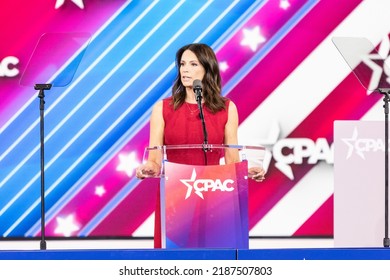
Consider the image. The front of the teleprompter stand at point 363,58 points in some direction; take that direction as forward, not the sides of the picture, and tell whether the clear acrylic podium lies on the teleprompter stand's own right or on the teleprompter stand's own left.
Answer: on the teleprompter stand's own left

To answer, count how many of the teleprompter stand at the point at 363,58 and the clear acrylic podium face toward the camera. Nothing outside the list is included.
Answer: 1

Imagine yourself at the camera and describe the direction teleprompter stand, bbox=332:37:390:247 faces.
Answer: facing away from the viewer and to the left of the viewer

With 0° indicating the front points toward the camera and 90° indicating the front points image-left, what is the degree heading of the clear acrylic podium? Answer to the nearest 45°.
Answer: approximately 0°
